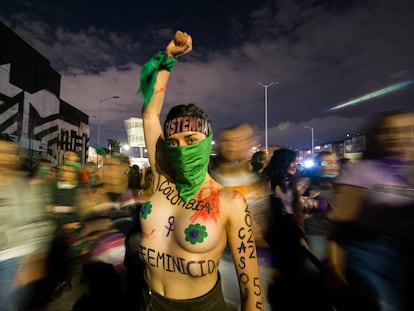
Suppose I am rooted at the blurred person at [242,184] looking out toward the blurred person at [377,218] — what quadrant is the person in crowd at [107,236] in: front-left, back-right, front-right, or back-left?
back-right

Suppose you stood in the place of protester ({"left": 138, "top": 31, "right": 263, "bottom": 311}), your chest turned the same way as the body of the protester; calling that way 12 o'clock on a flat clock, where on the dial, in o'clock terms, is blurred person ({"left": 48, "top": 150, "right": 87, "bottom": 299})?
The blurred person is roughly at 3 o'clock from the protester.

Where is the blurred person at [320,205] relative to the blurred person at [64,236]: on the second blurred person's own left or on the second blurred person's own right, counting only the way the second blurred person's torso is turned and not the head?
on the second blurred person's own left

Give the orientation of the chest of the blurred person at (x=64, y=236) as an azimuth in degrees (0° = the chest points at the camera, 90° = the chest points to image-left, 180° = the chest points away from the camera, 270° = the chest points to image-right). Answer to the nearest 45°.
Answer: approximately 0°

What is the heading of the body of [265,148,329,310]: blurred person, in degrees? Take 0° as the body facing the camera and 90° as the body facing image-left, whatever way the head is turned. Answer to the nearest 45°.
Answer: approximately 270°

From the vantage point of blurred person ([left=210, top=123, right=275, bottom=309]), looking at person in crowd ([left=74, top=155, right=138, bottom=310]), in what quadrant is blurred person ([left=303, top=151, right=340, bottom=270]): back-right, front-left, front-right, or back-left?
back-right

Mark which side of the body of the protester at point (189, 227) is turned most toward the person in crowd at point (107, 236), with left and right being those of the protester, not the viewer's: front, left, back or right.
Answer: right

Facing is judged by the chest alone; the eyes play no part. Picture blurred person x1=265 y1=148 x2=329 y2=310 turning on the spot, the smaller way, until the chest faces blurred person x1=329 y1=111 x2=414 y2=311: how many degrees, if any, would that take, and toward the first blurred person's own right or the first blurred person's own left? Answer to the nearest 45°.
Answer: approximately 45° to the first blurred person's own right

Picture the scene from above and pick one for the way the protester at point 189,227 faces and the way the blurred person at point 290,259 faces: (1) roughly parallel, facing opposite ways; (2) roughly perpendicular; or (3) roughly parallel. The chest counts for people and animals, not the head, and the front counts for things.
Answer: roughly perpendicular
